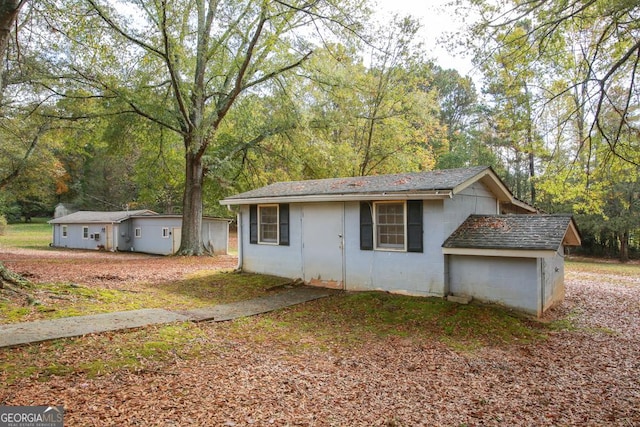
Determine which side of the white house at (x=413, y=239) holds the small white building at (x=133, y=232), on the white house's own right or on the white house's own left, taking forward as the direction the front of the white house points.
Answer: on the white house's own right

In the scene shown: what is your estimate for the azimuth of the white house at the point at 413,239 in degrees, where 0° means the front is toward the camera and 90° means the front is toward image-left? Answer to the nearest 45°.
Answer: approximately 45°
